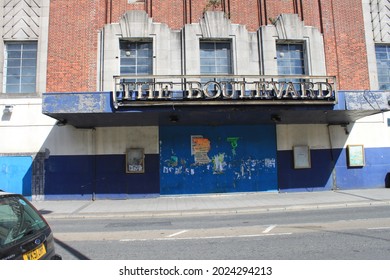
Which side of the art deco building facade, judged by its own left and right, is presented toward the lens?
front
